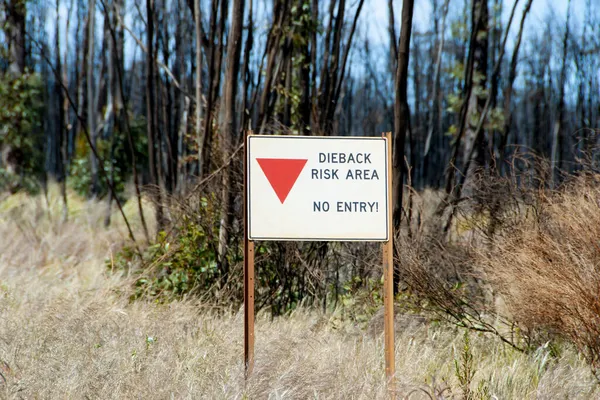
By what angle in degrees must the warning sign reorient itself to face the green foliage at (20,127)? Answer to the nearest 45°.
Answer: approximately 135° to its right

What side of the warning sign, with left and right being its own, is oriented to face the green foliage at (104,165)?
back

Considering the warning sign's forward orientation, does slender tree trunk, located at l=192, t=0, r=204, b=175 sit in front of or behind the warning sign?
behind

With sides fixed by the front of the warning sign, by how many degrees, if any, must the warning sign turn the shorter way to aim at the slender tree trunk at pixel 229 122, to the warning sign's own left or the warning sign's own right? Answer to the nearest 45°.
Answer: approximately 180°

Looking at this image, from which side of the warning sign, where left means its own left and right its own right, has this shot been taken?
front

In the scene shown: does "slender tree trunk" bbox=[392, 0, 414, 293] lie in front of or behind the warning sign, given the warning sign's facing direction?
behind

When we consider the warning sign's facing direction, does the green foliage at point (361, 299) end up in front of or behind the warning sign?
behind

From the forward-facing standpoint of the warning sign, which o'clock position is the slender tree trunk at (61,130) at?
The slender tree trunk is roughly at 5 o'clock from the warning sign.

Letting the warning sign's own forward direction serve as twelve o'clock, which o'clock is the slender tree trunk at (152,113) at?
The slender tree trunk is roughly at 5 o'clock from the warning sign.
